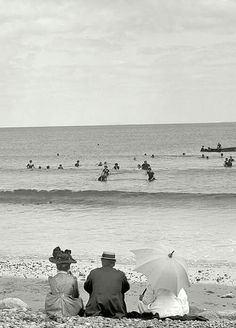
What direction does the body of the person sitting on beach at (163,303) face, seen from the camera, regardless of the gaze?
away from the camera

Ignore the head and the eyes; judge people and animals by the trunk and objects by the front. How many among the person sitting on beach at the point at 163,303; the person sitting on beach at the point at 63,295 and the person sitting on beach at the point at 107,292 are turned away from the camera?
3

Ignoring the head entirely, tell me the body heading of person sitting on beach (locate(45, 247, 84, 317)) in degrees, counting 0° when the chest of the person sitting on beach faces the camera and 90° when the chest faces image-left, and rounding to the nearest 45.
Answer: approximately 180°

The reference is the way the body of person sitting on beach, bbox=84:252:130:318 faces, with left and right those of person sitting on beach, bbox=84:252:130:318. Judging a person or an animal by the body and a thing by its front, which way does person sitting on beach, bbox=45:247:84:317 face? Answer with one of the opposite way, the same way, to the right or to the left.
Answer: the same way

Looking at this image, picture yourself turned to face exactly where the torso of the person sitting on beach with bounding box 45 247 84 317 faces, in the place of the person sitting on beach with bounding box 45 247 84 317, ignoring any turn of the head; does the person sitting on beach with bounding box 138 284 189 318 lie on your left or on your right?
on your right

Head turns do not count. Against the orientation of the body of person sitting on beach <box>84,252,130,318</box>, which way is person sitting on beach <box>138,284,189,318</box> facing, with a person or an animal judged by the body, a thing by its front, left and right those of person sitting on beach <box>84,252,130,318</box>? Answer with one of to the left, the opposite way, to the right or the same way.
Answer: the same way

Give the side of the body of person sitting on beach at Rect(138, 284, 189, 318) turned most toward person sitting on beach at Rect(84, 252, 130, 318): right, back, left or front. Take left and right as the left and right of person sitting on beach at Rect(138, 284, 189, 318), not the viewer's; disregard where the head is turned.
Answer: left

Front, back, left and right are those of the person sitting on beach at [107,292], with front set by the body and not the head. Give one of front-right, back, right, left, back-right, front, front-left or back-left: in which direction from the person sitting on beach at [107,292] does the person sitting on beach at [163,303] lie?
right

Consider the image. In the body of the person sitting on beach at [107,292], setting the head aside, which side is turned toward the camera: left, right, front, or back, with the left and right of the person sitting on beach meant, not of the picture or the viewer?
back
